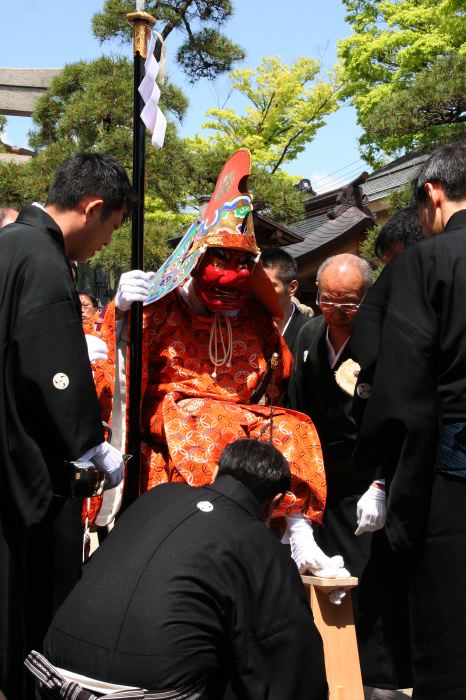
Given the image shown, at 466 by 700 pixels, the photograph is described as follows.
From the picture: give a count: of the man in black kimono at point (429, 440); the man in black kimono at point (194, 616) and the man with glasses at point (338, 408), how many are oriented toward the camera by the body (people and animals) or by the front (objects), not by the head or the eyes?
1

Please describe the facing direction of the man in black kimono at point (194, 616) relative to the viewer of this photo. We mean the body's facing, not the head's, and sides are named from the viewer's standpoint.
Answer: facing away from the viewer and to the right of the viewer

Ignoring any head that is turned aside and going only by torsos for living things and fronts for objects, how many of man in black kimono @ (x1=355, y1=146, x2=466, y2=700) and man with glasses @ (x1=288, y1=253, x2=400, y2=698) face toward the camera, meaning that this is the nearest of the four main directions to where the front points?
1

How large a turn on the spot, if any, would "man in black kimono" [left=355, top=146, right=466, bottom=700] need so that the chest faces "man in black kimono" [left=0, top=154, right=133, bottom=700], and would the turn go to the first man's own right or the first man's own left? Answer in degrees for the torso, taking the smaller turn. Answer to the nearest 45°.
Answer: approximately 45° to the first man's own left

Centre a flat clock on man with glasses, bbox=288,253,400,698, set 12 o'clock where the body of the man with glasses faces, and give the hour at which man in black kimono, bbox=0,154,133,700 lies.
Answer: The man in black kimono is roughly at 1 o'clock from the man with glasses.

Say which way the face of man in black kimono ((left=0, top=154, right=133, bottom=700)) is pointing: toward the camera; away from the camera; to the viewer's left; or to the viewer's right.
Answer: to the viewer's right

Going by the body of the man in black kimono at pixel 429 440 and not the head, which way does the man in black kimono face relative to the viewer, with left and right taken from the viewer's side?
facing away from the viewer and to the left of the viewer

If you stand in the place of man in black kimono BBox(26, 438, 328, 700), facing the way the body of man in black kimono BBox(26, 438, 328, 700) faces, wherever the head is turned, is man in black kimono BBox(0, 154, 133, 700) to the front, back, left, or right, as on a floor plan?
left

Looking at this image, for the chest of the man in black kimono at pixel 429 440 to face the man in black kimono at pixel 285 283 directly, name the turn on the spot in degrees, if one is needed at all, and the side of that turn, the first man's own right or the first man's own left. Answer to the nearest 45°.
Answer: approximately 45° to the first man's own right

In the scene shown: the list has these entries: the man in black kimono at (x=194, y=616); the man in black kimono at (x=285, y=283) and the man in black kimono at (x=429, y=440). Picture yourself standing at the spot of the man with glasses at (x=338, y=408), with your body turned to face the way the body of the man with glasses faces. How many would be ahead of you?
2

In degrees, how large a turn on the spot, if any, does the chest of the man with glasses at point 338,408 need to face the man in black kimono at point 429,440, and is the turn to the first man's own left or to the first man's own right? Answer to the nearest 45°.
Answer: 0° — they already face them

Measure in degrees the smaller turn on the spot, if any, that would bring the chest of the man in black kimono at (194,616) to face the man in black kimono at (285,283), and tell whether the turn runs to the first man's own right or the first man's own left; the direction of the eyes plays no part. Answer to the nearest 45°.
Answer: approximately 45° to the first man's own left
